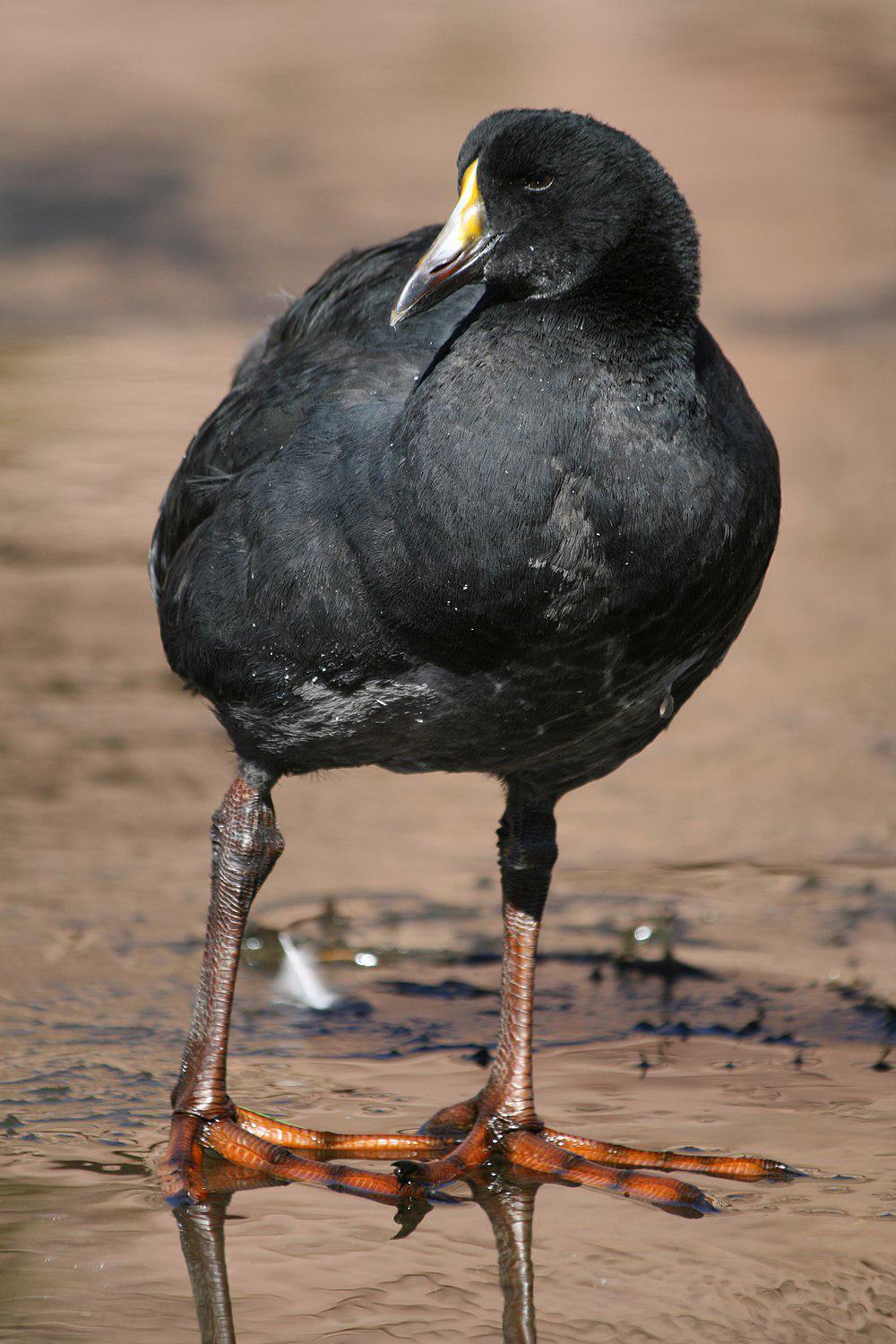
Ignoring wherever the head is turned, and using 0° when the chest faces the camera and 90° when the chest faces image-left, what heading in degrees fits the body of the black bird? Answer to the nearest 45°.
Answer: approximately 315°
